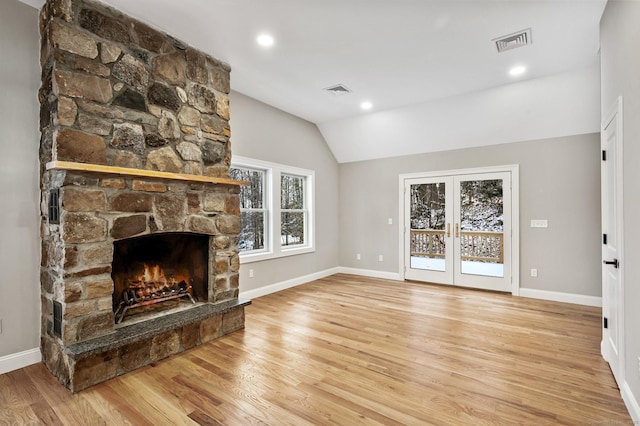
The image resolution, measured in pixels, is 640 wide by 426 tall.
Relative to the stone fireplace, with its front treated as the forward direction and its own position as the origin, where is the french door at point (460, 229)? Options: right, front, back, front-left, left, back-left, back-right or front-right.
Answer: front-left

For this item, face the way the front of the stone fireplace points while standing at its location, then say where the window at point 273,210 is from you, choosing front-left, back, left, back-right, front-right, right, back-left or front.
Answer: left

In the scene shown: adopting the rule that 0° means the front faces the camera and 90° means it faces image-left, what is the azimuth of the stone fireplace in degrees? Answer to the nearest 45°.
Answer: approximately 315°

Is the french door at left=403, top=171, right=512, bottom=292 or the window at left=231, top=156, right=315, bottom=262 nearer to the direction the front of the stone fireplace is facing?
the french door

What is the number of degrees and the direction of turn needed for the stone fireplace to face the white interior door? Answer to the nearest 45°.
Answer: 0° — it already faces it

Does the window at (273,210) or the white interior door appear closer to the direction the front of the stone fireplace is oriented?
the white interior door
